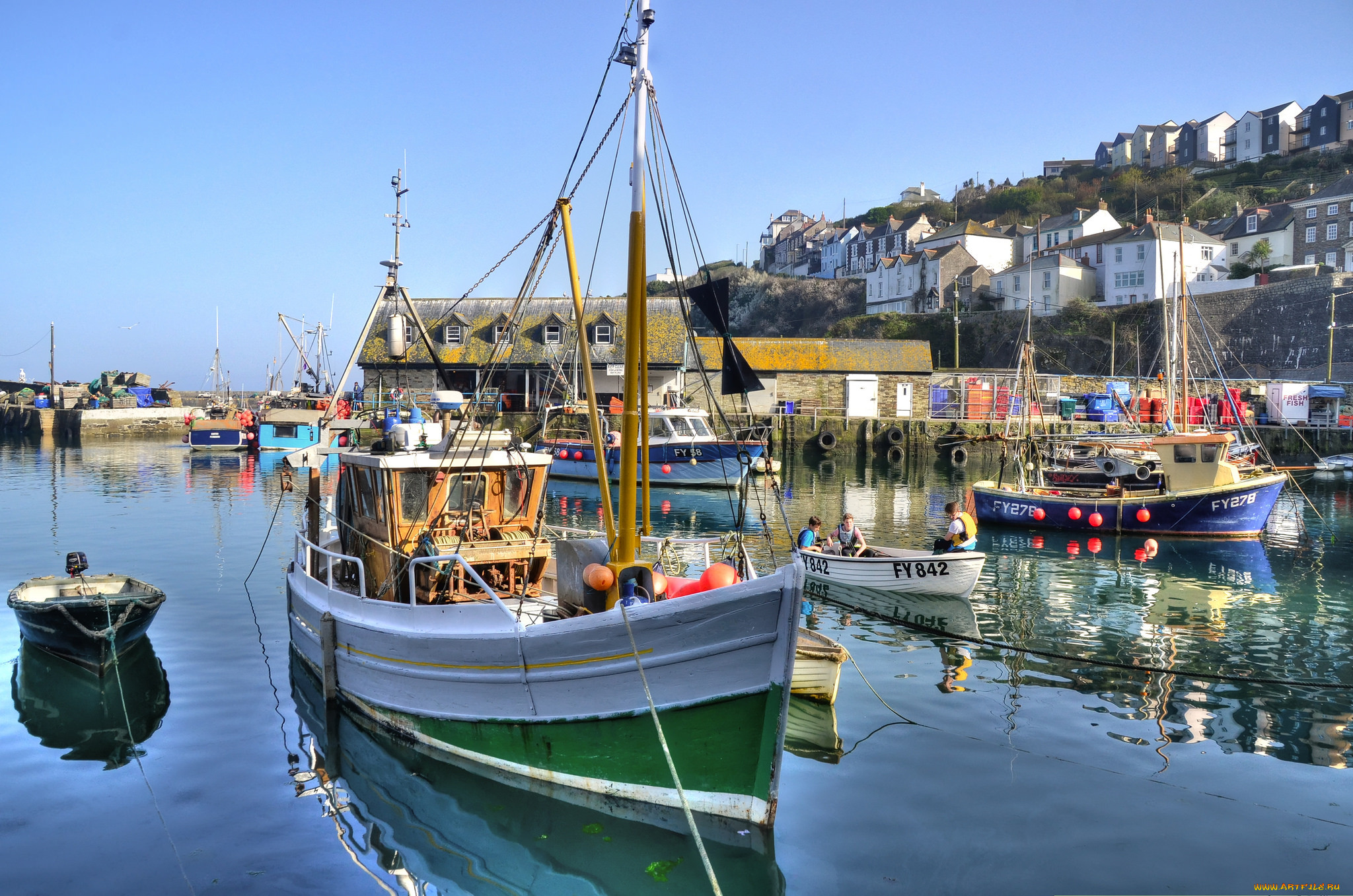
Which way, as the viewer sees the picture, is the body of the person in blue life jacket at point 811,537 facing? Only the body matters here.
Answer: to the viewer's right

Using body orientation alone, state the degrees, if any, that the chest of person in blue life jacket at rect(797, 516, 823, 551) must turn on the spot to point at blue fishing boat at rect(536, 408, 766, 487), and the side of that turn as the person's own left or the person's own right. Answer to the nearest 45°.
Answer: approximately 90° to the person's own left

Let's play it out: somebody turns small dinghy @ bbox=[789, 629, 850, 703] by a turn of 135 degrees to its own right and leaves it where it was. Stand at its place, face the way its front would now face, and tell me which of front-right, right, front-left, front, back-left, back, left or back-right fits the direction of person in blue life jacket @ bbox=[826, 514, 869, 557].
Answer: right

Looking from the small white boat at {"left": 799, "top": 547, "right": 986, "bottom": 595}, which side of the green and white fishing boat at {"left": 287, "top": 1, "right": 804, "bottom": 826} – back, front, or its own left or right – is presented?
left

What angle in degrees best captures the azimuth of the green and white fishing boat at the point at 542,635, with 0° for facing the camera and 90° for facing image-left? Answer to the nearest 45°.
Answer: approximately 315°

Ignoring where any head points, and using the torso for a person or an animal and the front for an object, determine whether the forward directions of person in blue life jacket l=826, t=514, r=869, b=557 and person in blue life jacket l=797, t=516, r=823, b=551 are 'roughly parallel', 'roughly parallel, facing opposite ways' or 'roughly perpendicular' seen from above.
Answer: roughly perpendicular

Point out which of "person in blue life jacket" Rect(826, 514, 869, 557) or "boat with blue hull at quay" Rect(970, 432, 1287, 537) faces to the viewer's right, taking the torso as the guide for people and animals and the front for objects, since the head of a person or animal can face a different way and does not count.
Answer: the boat with blue hull at quay

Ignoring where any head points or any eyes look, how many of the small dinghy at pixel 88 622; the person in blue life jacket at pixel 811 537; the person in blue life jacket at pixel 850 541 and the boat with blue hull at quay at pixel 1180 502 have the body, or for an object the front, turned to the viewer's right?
2

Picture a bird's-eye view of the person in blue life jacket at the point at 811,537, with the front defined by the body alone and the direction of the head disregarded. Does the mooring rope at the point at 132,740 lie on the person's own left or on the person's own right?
on the person's own right

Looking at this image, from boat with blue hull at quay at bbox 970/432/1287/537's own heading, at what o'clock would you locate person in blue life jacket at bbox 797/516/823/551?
The person in blue life jacket is roughly at 4 o'clock from the boat with blue hull at quay.
